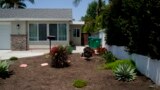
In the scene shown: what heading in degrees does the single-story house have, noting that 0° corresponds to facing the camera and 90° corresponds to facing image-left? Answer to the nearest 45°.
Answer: approximately 0°

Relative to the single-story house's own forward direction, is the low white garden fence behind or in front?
in front

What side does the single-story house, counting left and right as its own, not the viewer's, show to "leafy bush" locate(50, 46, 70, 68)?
front

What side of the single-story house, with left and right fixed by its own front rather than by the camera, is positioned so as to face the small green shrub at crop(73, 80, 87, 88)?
front

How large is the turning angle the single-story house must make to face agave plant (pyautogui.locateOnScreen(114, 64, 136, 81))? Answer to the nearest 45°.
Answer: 0° — it already faces it
